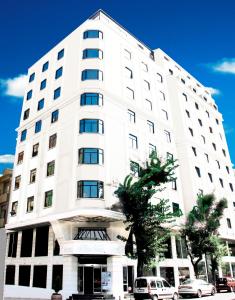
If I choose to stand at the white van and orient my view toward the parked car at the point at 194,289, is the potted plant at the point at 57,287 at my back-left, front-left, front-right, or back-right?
back-left

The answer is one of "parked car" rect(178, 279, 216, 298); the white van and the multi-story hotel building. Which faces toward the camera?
the multi-story hotel building

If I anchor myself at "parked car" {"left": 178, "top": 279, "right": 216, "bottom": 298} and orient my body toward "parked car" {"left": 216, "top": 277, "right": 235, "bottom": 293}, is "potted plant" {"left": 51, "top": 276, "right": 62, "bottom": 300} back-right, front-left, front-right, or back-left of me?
back-left

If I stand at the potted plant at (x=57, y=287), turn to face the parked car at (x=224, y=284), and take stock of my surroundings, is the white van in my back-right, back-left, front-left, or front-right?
front-right

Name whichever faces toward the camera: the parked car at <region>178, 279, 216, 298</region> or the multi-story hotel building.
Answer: the multi-story hotel building

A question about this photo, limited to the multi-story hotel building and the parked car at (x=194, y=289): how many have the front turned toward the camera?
1

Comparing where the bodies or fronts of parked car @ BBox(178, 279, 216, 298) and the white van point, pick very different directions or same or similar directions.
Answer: same or similar directions

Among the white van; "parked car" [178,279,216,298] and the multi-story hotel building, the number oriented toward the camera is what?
1

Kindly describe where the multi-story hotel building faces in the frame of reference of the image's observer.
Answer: facing the viewer
